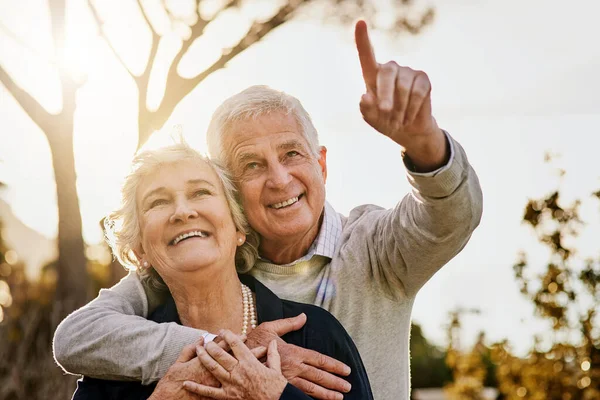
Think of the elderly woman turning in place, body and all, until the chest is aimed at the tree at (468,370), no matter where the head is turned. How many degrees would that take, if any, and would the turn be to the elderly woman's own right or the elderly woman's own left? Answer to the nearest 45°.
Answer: approximately 135° to the elderly woman's own left

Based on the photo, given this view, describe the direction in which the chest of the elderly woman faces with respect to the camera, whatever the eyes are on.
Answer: toward the camera

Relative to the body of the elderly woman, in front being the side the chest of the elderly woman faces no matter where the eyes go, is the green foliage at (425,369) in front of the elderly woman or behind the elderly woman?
behind
